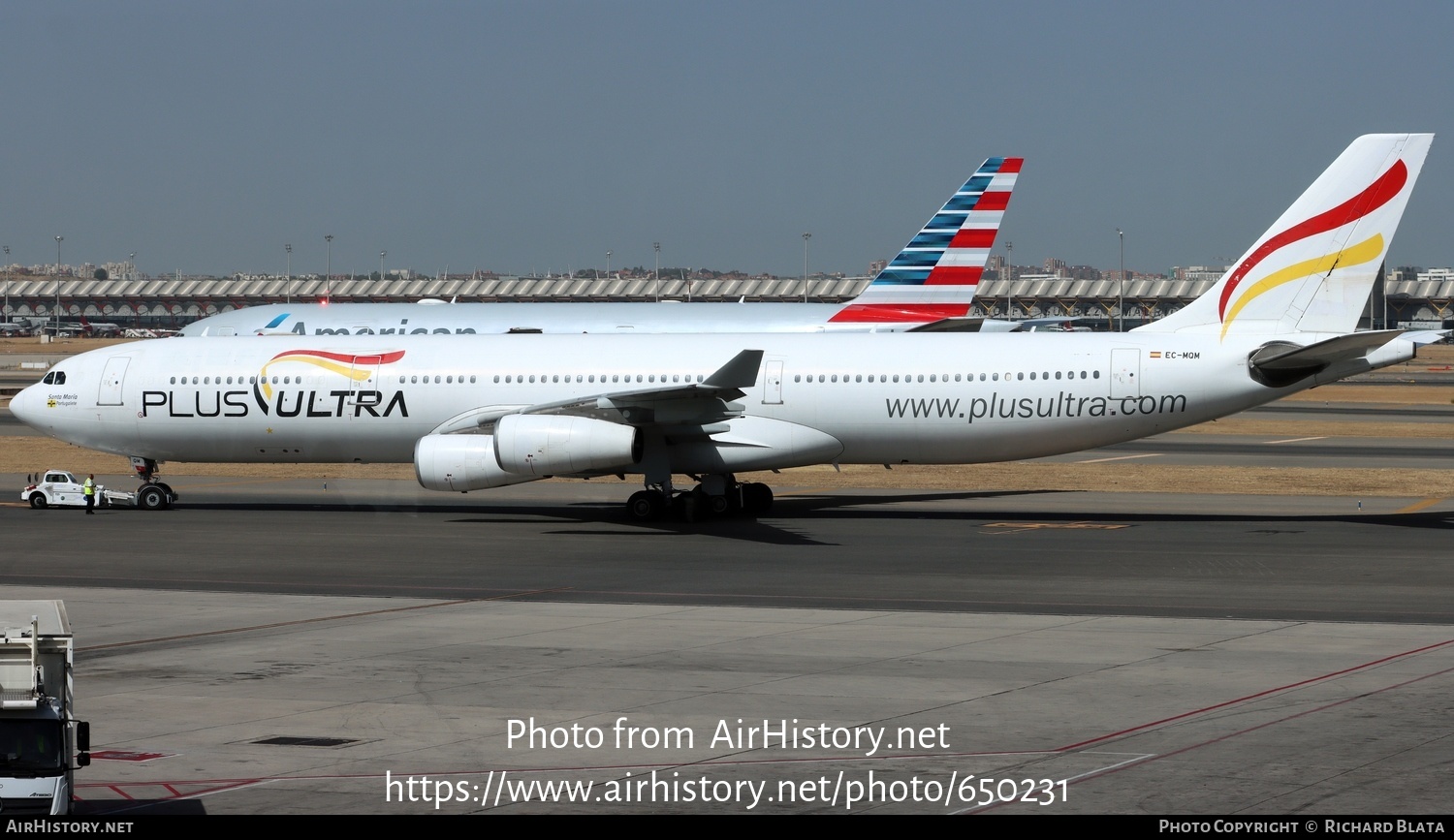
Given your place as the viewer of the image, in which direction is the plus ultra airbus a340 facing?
facing to the left of the viewer

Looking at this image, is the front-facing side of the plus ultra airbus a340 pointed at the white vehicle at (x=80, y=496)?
yes

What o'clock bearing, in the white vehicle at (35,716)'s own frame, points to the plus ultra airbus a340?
The plus ultra airbus a340 is roughly at 7 o'clock from the white vehicle.

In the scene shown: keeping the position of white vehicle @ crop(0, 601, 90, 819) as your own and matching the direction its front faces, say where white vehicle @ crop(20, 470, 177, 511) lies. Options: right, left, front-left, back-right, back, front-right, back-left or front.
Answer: back

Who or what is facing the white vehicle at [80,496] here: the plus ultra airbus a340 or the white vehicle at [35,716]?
the plus ultra airbus a340

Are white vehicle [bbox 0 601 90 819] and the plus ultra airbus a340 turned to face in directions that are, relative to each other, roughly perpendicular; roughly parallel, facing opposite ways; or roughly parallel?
roughly perpendicular

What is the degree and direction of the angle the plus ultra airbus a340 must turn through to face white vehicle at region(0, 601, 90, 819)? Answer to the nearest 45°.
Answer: approximately 90° to its left
